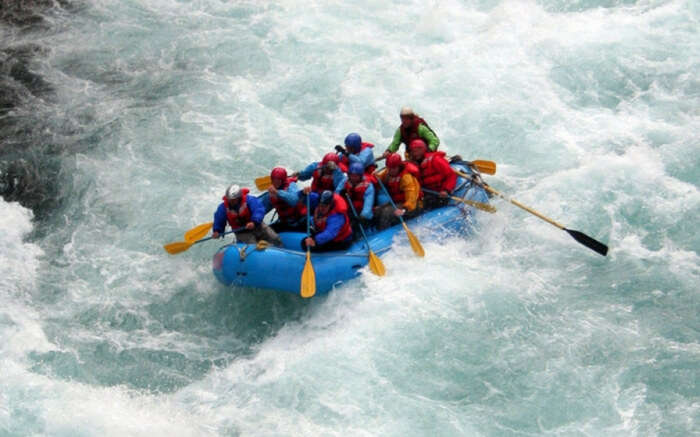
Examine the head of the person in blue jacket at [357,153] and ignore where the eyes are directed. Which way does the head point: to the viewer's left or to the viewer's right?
to the viewer's left

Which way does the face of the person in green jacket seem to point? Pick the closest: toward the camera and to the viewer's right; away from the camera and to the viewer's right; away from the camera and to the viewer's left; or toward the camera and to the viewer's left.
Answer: toward the camera and to the viewer's left

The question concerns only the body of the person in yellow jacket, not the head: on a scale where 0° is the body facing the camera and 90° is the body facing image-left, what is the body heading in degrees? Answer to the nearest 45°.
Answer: approximately 45°

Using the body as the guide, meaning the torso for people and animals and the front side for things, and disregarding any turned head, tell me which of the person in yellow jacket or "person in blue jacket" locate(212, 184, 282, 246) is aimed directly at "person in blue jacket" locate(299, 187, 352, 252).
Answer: the person in yellow jacket

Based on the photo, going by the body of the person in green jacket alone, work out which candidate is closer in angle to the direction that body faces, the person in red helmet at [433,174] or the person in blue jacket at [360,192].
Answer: the person in blue jacket

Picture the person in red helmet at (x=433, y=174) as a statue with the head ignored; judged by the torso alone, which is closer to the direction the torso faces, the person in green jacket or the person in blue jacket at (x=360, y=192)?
the person in blue jacket

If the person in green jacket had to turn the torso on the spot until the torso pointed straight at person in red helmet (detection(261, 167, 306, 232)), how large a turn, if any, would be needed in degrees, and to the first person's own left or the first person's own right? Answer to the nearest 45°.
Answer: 0° — they already face them

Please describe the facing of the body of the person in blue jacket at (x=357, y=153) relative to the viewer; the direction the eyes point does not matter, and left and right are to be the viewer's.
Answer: facing the viewer and to the left of the viewer

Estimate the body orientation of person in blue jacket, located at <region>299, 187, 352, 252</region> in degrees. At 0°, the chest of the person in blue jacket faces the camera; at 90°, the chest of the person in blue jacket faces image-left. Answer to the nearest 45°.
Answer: approximately 45°

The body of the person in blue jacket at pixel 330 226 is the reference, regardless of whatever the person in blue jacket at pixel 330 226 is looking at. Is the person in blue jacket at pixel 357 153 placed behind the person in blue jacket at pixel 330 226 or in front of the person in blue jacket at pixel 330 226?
behind

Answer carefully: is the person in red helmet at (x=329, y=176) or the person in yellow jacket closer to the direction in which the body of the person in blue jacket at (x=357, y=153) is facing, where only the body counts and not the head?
the person in red helmet
